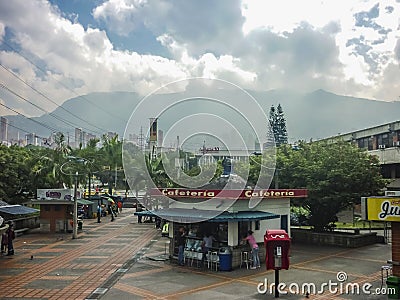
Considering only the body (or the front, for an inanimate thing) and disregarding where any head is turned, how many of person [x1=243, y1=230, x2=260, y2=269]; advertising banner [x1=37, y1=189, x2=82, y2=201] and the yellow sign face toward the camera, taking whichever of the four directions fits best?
2

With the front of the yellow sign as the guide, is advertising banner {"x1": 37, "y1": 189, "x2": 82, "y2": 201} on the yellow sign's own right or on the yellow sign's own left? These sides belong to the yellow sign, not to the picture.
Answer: on the yellow sign's own right

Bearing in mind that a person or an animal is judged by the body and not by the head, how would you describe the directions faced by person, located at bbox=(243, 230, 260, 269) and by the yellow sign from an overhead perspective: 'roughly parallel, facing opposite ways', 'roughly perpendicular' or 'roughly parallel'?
roughly perpendicular

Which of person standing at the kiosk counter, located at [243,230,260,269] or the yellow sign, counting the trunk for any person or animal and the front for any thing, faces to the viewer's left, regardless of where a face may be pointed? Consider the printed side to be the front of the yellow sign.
the person standing at the kiosk counter

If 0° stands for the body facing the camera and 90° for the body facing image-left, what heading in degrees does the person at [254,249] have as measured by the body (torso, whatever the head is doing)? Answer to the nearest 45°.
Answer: approximately 90°

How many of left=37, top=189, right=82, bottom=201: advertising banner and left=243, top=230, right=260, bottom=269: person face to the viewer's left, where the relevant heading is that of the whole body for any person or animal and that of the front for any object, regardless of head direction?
1

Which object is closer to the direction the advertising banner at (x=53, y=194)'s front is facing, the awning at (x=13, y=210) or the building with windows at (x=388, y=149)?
the awning

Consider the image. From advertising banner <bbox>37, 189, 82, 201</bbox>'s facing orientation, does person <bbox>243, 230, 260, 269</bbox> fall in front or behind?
in front

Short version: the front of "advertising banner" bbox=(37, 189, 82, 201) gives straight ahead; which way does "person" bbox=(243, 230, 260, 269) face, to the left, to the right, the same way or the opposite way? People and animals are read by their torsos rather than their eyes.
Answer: to the right

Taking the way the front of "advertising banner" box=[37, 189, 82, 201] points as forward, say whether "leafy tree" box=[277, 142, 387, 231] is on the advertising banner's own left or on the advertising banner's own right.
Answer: on the advertising banner's own left

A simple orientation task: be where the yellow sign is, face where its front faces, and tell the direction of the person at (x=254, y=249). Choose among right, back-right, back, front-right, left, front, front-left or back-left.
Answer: back-right

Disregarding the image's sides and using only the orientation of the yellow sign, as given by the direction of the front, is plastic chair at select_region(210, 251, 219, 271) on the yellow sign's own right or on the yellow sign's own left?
on the yellow sign's own right

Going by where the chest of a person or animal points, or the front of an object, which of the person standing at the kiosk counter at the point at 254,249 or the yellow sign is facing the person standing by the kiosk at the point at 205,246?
the person standing at the kiosk counter at the point at 254,249
